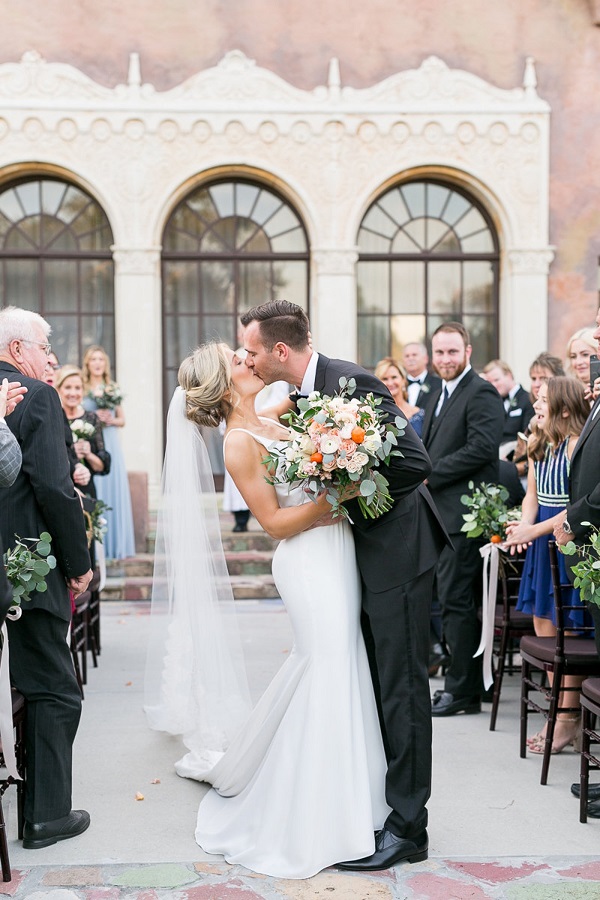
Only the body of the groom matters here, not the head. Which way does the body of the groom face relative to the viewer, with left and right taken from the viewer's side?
facing to the left of the viewer

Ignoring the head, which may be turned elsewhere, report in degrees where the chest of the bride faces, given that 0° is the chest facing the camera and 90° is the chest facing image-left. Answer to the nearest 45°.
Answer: approximately 270°

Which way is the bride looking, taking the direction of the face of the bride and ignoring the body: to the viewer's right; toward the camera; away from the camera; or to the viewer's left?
to the viewer's right

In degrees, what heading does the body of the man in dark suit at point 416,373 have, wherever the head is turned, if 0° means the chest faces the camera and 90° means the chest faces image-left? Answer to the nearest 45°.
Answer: approximately 45°

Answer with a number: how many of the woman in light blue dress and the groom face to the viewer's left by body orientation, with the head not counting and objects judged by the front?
1

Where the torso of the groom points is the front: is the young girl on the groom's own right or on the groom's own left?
on the groom's own right

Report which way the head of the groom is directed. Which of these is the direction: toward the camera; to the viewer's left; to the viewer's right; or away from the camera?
to the viewer's left

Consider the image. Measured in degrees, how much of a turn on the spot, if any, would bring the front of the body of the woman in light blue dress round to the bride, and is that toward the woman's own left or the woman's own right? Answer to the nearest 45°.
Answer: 0° — they already face them

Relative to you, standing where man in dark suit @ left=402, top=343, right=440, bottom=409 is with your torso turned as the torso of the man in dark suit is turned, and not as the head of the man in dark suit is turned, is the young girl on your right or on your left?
on your left
